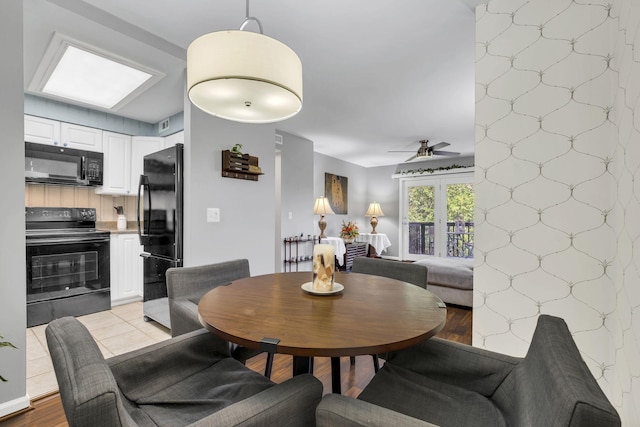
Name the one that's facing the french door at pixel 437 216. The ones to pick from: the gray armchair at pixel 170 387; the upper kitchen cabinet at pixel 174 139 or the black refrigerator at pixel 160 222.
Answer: the gray armchair

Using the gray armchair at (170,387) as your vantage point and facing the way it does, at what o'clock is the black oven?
The black oven is roughly at 10 o'clock from the gray armchair.

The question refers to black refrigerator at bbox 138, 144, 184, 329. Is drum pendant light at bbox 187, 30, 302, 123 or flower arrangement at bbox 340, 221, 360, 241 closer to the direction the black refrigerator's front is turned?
the drum pendant light

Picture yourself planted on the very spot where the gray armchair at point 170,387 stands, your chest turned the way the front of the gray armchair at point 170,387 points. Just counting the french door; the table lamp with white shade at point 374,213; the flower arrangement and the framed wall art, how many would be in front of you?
4

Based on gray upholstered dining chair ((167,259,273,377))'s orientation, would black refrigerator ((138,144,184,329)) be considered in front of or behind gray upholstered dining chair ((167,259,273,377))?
behind

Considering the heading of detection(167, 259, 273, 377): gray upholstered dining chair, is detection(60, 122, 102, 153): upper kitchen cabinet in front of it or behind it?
behind

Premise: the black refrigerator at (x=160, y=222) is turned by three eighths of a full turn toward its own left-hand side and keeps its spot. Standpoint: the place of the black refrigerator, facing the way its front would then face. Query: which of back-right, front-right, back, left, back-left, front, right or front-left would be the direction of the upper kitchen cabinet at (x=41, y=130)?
back-left

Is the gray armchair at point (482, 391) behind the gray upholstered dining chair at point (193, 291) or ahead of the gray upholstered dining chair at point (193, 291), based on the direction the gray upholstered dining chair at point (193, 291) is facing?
ahead

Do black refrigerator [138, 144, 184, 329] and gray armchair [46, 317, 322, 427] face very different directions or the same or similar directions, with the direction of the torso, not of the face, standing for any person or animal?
very different directions

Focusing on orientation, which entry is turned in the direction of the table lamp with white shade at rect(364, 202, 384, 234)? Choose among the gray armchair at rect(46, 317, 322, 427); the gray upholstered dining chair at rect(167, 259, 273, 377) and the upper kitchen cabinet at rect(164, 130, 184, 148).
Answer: the gray armchair

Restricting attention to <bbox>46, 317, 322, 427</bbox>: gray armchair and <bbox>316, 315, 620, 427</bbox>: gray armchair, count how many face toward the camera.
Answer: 0

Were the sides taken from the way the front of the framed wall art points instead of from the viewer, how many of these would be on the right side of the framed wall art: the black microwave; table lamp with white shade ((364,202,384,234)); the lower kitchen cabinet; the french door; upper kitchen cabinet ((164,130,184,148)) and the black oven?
4

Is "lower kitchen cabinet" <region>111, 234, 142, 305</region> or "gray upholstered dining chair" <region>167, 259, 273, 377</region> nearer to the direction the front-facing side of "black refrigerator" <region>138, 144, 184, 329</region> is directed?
the gray upholstered dining chair

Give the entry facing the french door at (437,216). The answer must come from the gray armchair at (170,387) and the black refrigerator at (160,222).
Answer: the gray armchair

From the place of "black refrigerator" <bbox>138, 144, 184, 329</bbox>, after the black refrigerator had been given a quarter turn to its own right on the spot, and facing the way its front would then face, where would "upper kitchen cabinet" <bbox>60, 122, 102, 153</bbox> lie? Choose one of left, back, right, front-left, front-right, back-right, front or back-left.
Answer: front

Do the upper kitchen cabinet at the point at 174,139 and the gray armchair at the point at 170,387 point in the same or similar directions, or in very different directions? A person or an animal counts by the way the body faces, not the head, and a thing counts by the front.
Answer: very different directions

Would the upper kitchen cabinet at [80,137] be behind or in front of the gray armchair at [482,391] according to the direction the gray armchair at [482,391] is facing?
in front

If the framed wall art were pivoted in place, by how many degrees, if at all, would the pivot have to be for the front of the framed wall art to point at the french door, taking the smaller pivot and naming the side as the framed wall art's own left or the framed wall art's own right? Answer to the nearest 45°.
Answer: approximately 45° to the framed wall art's own left
